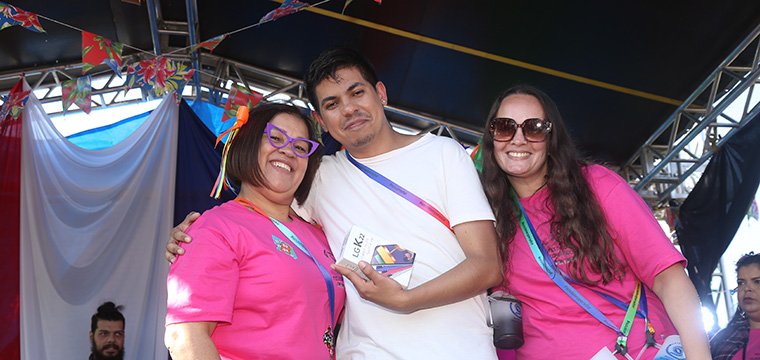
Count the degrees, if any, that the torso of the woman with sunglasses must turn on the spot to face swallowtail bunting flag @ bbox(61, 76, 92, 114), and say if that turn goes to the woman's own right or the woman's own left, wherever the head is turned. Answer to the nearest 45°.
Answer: approximately 135° to the woman's own right

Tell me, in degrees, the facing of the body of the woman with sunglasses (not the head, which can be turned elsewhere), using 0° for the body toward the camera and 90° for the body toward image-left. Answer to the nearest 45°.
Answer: approximately 45°

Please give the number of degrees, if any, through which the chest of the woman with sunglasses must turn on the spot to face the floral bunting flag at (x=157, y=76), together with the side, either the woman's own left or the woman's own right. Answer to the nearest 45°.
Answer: approximately 135° to the woman's own right

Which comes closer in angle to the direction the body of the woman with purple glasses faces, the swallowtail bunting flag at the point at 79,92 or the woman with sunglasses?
the woman with sunglasses

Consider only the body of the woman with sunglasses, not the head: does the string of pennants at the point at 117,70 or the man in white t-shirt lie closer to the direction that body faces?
the man in white t-shirt

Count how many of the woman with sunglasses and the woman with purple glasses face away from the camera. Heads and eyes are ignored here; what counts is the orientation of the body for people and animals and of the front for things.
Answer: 0

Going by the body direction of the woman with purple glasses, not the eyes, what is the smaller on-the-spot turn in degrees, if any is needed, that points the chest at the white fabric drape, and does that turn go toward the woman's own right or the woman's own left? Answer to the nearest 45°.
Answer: approximately 180°

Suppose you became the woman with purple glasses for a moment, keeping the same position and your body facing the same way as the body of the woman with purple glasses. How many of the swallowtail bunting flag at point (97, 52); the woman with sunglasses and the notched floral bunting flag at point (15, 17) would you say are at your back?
2

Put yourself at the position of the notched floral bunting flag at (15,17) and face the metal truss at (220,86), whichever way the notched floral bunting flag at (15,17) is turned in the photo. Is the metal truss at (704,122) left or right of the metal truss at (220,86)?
right
